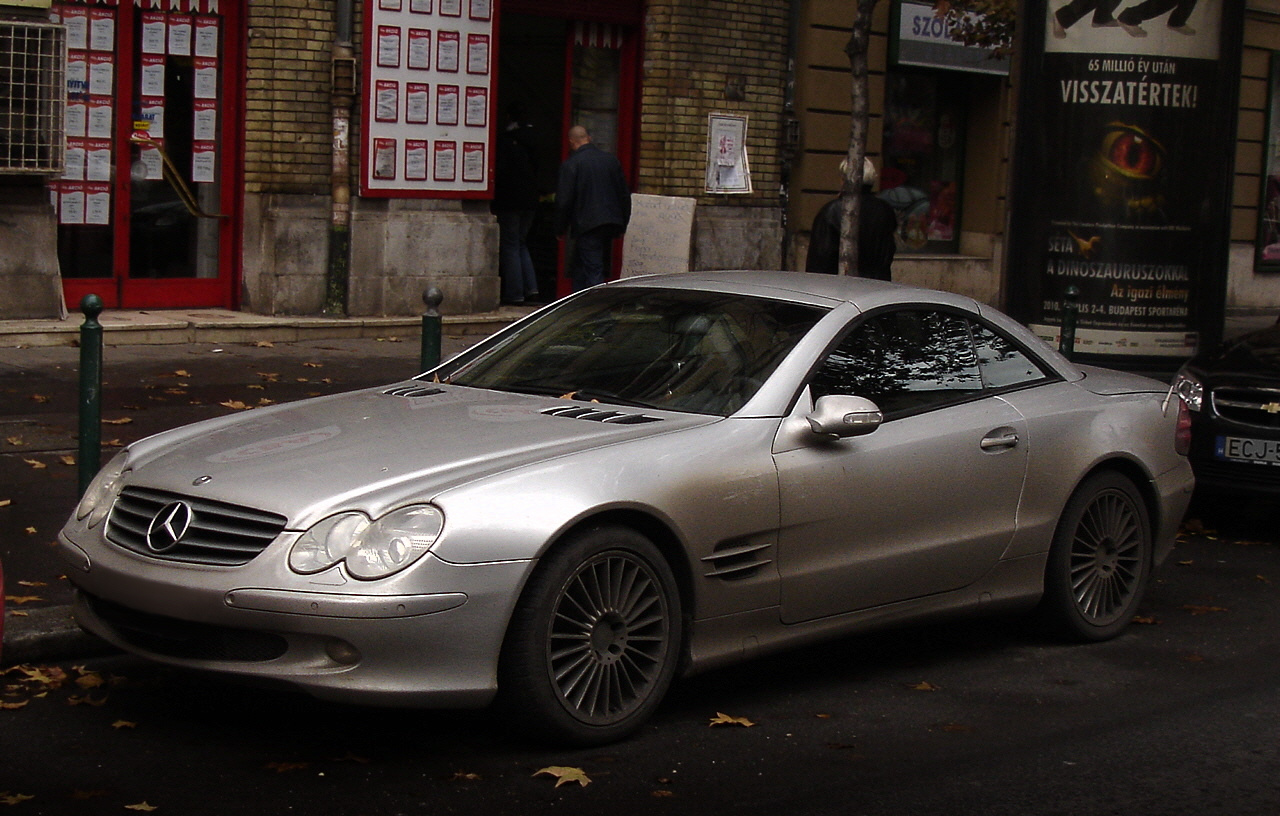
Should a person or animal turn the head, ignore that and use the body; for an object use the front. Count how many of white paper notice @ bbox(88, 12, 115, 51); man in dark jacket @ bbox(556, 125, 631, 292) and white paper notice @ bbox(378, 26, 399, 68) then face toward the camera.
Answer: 2

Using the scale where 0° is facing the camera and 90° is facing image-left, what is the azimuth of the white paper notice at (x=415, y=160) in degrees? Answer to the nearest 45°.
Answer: approximately 0°

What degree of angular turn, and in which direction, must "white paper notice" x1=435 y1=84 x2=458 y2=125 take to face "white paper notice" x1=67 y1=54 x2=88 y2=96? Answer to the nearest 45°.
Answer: approximately 45° to its right

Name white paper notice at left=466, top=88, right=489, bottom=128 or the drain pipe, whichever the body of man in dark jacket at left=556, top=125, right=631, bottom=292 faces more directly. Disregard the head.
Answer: the white paper notice

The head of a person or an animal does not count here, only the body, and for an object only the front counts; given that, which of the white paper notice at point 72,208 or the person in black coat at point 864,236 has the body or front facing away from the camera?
the person in black coat

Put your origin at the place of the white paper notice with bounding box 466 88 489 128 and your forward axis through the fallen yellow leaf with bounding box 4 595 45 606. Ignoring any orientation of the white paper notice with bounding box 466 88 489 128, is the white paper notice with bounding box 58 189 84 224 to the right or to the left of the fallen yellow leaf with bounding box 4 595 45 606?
right

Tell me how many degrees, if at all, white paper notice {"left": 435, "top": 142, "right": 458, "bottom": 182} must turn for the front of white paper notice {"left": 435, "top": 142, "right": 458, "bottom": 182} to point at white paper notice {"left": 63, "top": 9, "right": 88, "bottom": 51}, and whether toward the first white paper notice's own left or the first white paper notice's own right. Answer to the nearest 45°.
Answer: approximately 45° to the first white paper notice's own right

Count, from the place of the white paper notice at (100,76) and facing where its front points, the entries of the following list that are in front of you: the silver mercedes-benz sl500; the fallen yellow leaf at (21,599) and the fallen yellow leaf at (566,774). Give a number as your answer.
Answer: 3

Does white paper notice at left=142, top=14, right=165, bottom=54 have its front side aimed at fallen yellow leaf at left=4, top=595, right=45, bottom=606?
yes

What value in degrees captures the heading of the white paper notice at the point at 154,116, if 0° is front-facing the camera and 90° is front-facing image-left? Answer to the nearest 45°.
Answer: approximately 0°
